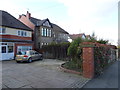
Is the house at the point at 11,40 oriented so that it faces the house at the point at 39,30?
no

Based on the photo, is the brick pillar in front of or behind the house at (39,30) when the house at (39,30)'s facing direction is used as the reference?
in front

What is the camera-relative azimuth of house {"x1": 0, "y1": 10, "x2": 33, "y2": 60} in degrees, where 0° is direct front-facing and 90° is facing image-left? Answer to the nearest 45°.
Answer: approximately 315°

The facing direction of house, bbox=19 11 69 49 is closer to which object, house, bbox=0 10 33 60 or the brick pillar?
the brick pillar

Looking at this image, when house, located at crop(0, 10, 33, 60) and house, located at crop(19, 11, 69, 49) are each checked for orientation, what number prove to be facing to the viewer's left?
0

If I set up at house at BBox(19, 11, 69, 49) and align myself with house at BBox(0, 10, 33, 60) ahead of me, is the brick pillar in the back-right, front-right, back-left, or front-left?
front-left

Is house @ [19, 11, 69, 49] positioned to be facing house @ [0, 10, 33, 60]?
no

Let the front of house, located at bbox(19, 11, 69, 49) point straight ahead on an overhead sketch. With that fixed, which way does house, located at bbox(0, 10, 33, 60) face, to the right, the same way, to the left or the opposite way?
the same way

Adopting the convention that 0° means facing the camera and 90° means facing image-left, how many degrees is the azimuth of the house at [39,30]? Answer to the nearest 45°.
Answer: approximately 315°
